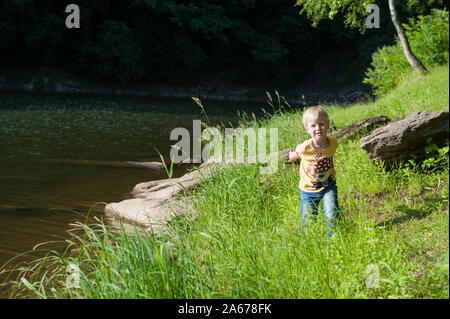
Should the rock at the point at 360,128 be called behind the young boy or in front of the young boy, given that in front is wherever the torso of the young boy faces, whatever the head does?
behind

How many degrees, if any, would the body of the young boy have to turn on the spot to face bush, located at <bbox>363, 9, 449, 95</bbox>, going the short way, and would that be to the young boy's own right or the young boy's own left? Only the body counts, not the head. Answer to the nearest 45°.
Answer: approximately 180°

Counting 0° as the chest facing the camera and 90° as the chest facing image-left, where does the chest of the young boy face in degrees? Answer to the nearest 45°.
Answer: approximately 0°

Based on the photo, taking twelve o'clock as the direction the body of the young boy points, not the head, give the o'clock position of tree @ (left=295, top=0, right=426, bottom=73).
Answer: The tree is roughly at 6 o'clock from the young boy.

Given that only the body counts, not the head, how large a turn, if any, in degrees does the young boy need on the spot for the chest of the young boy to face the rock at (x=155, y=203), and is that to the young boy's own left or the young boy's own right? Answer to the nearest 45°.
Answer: approximately 135° to the young boy's own right
